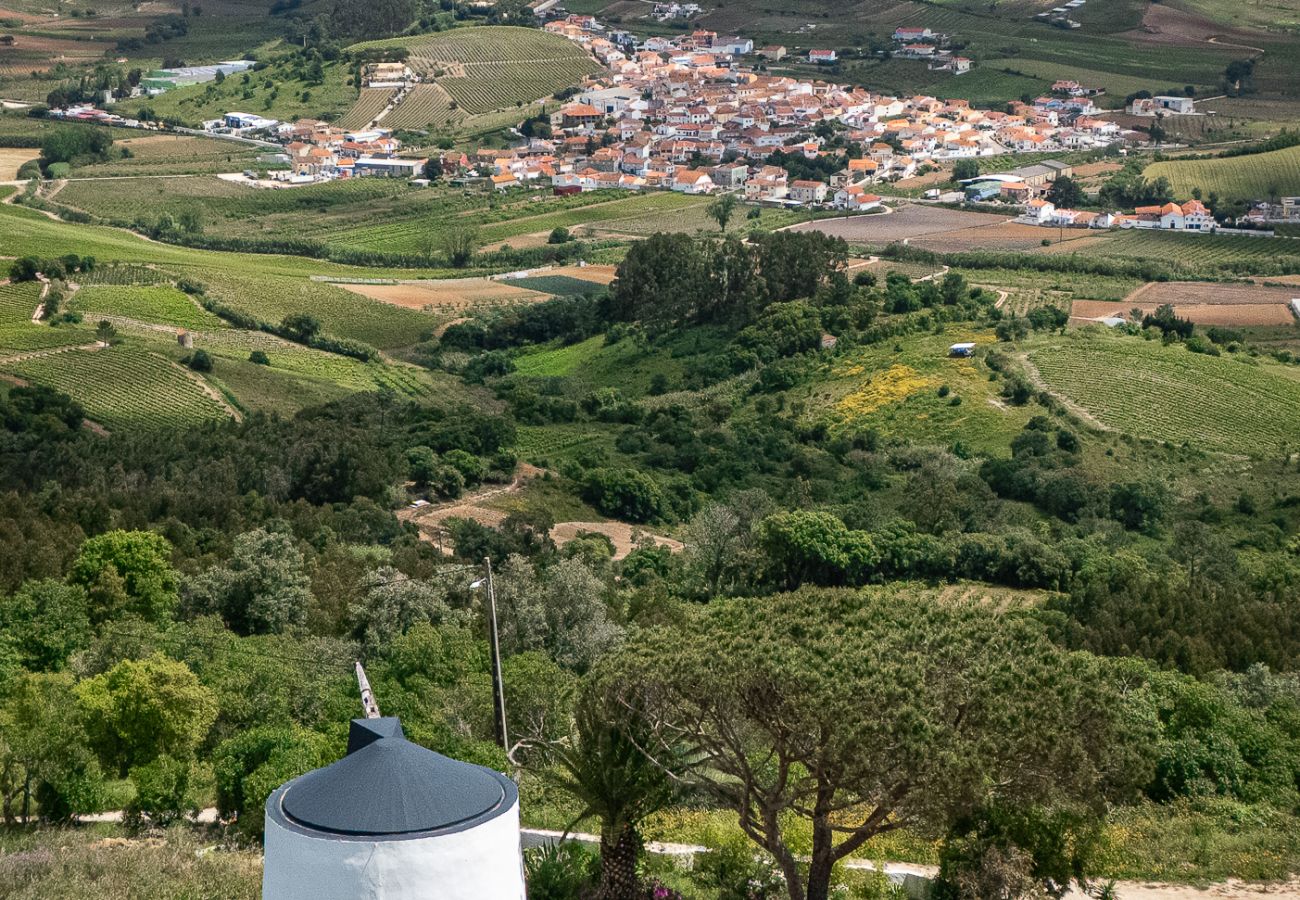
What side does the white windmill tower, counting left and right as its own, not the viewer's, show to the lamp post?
front

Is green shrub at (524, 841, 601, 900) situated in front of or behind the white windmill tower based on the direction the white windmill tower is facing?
in front

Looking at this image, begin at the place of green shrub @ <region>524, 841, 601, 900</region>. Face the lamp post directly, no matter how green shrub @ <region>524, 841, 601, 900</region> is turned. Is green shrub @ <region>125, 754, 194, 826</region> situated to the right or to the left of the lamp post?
left

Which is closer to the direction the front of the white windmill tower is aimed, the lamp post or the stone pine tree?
the lamp post

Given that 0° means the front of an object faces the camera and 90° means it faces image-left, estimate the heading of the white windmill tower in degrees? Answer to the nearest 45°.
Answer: approximately 180°
